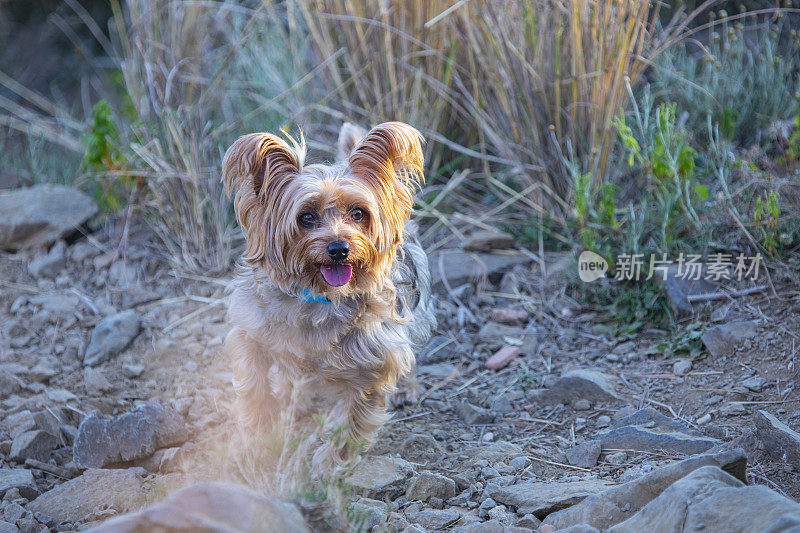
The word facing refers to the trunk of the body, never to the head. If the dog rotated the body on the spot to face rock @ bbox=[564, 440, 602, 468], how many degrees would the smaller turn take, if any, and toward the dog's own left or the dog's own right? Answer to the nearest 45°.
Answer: approximately 45° to the dog's own left

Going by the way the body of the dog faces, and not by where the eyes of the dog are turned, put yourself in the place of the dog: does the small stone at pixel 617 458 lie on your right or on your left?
on your left

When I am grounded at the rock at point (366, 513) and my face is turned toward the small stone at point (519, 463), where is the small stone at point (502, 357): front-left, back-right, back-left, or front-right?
front-left

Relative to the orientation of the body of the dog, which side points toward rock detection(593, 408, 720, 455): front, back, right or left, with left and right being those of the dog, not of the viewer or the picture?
left

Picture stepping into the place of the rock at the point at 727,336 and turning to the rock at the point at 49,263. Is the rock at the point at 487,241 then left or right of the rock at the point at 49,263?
right

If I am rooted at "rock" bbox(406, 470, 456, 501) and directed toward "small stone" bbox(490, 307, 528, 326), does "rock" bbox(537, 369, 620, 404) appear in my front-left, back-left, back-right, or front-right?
front-right

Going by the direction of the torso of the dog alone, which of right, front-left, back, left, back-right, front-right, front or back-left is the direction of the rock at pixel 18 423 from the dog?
right

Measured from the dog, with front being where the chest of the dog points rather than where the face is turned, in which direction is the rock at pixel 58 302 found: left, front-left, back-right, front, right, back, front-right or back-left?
back-right

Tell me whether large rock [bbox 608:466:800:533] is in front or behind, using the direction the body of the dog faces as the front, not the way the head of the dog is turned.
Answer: in front

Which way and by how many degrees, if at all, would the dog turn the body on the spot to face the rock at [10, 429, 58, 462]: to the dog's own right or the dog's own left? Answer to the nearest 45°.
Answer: approximately 90° to the dog's own right

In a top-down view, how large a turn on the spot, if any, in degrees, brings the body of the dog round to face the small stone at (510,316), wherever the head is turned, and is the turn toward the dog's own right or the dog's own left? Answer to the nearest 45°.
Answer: approximately 135° to the dog's own left

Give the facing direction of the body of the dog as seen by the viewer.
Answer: toward the camera

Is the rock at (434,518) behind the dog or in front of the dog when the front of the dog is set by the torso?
in front

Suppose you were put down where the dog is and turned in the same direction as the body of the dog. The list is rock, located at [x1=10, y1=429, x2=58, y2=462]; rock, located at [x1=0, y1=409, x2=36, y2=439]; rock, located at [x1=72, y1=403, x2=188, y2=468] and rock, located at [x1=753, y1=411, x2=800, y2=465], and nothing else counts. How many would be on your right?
3
